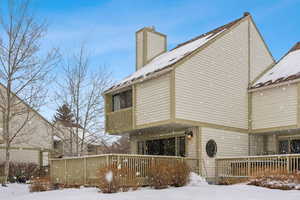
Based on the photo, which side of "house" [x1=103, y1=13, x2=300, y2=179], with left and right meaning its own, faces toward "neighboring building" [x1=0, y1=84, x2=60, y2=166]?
right

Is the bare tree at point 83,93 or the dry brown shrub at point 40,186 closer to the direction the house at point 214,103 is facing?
the dry brown shrub

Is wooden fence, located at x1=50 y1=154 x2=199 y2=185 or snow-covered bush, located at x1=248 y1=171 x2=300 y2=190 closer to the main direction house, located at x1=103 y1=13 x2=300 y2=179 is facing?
the wooden fence

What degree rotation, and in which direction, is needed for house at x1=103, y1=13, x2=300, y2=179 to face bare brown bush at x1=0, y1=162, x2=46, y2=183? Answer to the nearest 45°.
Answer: approximately 90° to its right

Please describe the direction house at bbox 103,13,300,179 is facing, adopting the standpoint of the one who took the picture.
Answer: facing the viewer and to the left of the viewer

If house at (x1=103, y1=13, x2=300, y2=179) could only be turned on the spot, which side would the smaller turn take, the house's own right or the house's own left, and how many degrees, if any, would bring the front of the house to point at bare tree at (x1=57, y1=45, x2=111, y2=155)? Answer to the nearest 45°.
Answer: approximately 90° to the house's own right
